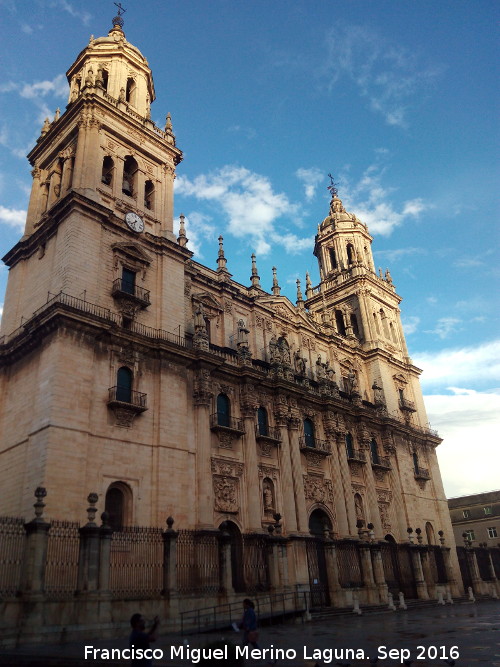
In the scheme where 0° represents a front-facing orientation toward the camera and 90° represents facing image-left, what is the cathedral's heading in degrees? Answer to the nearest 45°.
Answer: approximately 315°
